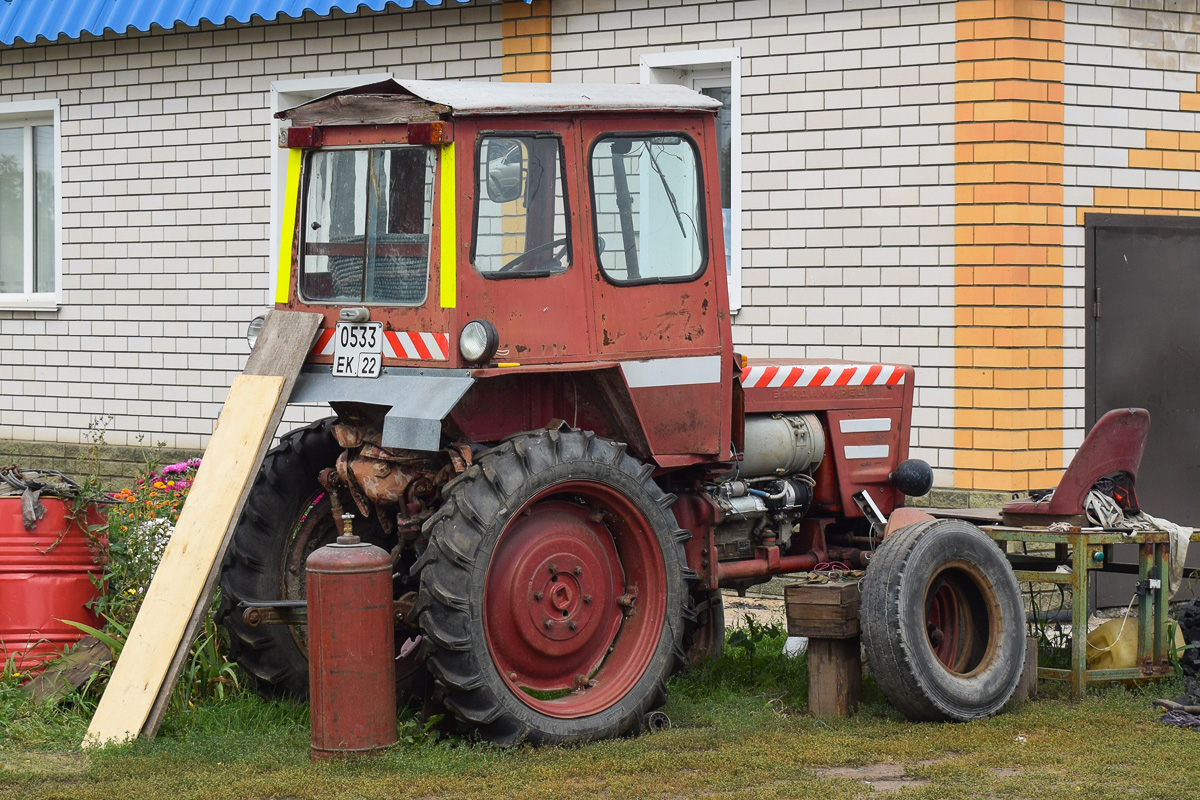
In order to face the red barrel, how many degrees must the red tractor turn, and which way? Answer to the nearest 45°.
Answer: approximately 135° to its left

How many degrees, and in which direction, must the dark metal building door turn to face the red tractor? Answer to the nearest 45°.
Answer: approximately 45° to its right

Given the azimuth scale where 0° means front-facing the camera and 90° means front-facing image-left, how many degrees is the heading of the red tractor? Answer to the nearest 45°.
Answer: approximately 225°

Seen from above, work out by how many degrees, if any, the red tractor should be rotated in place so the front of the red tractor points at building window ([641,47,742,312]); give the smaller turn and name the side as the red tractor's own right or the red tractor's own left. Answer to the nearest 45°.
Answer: approximately 45° to the red tractor's own left

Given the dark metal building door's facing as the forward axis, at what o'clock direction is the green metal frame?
The green metal frame is roughly at 12 o'clock from the dark metal building door.

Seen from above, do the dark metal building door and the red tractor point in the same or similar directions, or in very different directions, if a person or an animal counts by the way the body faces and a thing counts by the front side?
very different directions

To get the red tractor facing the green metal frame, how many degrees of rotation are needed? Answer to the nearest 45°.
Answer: approximately 45° to its right

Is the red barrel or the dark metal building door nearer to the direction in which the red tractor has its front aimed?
the dark metal building door

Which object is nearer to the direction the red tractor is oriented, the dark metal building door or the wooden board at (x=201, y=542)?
the dark metal building door

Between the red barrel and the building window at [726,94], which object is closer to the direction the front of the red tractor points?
the building window

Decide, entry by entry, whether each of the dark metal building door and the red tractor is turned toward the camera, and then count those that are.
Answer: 1
